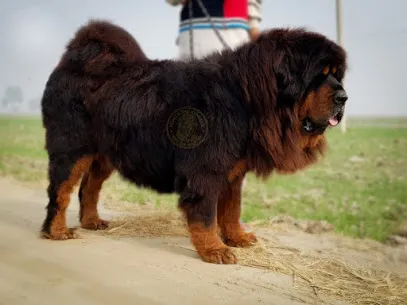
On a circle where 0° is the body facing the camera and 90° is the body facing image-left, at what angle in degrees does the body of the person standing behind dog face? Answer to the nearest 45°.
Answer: approximately 0°

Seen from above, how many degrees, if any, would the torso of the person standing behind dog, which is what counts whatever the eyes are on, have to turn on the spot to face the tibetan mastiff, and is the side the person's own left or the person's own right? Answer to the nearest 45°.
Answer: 0° — they already face it
